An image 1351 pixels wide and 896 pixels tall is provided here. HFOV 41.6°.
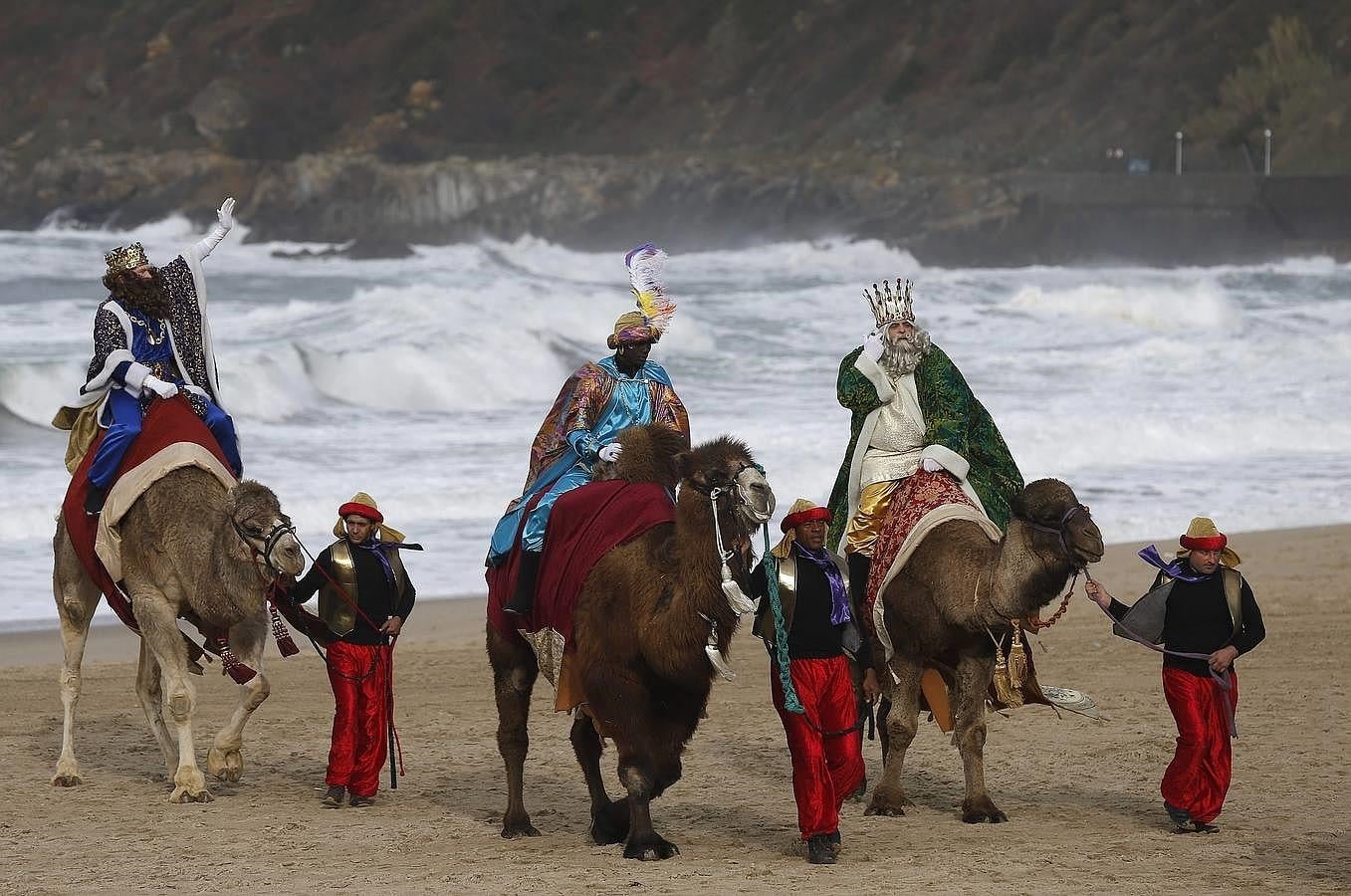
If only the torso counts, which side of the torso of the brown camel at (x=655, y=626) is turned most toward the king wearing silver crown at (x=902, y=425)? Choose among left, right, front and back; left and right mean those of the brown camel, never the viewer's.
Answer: left

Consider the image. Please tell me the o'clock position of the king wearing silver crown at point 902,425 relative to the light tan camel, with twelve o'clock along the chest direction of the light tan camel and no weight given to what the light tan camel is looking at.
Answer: The king wearing silver crown is roughly at 11 o'clock from the light tan camel.

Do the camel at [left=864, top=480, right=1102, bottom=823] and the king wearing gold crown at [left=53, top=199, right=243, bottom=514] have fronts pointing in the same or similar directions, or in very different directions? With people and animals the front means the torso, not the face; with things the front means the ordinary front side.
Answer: same or similar directions

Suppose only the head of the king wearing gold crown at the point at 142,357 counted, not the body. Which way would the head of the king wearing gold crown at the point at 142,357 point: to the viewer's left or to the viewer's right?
to the viewer's right

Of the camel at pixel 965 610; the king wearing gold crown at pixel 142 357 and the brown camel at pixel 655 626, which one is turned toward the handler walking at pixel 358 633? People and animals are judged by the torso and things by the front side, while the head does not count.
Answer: the king wearing gold crown

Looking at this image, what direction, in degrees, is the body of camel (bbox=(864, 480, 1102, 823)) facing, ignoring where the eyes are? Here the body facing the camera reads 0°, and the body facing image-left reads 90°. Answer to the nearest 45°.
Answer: approximately 315°

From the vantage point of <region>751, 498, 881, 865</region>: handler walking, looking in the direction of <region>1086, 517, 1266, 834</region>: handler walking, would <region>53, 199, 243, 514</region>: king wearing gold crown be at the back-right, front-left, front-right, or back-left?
back-left

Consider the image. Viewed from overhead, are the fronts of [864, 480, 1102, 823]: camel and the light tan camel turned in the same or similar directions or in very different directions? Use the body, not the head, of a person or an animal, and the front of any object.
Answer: same or similar directions

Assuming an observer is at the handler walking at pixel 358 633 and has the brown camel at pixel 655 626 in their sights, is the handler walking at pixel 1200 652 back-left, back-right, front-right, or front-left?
front-left

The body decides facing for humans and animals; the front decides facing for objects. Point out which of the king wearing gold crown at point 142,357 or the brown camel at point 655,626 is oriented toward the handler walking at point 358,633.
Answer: the king wearing gold crown

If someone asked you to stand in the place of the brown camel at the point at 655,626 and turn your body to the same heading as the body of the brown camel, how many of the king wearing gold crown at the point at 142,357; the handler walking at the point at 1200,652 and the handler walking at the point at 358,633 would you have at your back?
2

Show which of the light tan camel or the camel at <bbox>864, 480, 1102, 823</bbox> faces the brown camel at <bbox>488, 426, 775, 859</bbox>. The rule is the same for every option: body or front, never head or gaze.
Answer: the light tan camel

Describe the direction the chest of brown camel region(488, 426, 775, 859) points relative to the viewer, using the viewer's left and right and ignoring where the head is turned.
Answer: facing the viewer and to the right of the viewer
